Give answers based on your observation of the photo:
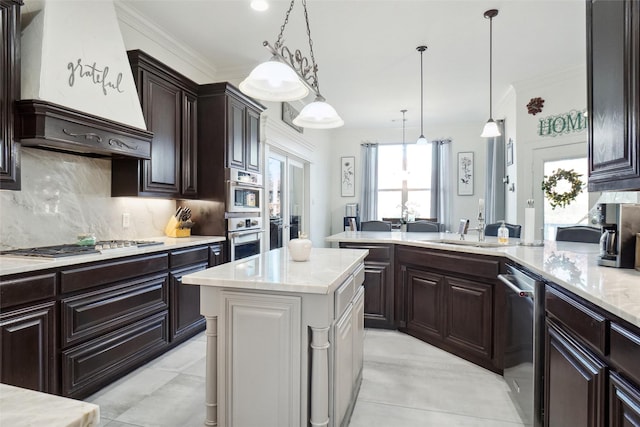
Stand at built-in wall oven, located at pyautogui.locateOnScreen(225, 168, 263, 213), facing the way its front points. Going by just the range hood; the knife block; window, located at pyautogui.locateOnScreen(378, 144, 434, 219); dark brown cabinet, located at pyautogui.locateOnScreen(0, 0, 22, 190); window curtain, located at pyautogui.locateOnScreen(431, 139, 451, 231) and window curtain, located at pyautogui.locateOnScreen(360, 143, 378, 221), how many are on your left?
3

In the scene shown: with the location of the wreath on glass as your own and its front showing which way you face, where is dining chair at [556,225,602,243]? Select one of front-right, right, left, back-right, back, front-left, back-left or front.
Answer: front

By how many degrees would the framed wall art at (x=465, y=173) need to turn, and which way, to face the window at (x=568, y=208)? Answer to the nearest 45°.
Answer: approximately 45° to its left

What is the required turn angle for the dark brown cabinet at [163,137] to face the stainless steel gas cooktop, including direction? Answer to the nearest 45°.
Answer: approximately 90° to its right

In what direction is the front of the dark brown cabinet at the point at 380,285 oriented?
toward the camera

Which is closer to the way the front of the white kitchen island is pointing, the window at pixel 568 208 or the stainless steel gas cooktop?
the window

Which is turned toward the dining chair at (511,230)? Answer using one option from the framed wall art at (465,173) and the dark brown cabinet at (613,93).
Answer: the framed wall art

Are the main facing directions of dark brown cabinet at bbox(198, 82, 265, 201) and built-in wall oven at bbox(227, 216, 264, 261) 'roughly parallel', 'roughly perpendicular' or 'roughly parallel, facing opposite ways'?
roughly parallel

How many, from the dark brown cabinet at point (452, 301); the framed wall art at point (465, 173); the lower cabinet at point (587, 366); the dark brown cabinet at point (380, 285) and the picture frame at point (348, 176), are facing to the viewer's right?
0

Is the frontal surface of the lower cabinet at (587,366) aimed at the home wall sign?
no

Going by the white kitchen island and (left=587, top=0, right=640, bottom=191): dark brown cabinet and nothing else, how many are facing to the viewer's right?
1

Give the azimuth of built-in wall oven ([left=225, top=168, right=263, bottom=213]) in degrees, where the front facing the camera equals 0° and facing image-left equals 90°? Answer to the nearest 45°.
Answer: approximately 315°

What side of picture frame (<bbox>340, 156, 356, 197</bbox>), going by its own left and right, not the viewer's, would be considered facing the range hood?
front

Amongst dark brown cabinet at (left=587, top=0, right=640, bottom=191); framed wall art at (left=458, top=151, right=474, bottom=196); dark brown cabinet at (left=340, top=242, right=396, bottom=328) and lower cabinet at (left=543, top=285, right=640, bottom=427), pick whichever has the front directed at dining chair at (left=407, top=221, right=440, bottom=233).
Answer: the framed wall art

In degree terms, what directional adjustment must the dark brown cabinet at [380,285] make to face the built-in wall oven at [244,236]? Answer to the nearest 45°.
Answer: approximately 90° to its right

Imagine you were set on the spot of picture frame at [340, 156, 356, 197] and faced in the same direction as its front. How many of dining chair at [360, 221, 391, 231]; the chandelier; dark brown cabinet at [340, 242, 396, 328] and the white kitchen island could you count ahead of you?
4
